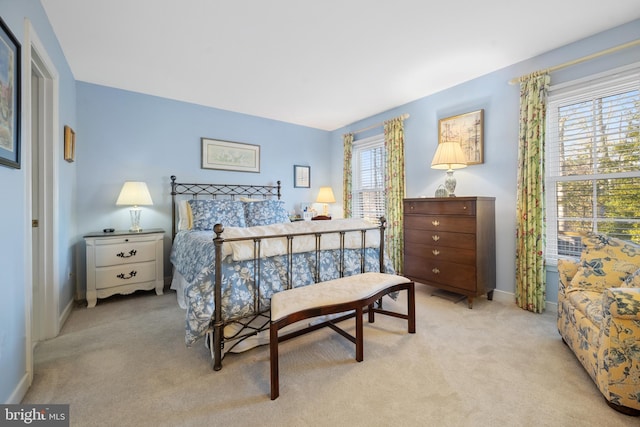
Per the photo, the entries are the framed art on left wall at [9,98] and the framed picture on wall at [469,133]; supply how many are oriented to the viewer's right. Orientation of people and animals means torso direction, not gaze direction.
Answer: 1

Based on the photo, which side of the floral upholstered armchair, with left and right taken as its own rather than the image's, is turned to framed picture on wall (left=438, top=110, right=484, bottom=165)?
right

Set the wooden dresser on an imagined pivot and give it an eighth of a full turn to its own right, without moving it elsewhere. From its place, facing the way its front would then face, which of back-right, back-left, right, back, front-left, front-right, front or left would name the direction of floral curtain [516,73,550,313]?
back

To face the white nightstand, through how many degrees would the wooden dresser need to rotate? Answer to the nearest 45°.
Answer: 0° — it already faces it

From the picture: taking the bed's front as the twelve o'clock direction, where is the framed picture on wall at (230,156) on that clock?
The framed picture on wall is roughly at 7 o'clock from the bed.

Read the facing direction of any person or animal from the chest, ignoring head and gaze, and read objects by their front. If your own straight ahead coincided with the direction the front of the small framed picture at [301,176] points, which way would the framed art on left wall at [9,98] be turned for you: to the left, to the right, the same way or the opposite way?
to the left

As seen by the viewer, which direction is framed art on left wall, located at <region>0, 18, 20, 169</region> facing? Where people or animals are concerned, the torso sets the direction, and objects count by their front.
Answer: to the viewer's right

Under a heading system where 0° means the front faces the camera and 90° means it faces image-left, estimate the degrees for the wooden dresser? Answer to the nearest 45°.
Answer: approximately 45°

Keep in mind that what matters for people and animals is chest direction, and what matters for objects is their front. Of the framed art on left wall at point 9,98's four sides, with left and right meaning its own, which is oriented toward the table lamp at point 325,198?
front

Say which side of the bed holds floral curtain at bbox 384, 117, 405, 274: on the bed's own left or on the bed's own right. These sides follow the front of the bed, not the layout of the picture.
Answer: on the bed's own left

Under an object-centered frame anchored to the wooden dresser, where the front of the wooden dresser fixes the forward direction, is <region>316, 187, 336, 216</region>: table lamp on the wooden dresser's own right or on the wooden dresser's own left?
on the wooden dresser's own right
